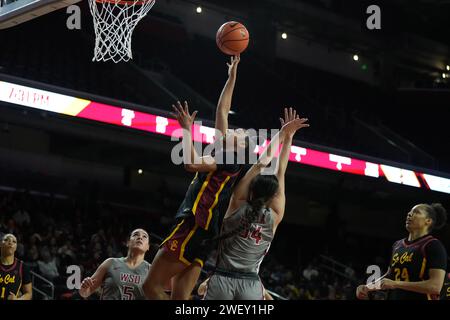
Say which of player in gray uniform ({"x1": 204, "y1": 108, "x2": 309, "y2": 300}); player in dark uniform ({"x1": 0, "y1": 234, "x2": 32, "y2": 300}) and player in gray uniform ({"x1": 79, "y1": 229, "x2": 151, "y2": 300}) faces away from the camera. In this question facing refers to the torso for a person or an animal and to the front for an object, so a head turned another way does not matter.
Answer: player in gray uniform ({"x1": 204, "y1": 108, "x2": 309, "y2": 300})

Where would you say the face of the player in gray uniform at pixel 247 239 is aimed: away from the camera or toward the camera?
away from the camera

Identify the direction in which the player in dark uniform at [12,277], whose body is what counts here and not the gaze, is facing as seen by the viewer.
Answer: toward the camera

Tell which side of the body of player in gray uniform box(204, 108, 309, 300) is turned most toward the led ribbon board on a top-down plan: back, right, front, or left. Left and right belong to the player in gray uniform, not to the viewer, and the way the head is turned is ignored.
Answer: front

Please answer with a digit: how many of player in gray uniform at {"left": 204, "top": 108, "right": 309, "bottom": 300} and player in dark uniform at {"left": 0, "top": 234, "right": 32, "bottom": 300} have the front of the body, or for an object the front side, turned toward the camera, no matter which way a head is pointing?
1

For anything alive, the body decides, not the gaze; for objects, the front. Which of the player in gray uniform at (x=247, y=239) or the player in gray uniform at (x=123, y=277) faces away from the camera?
the player in gray uniform at (x=247, y=239)

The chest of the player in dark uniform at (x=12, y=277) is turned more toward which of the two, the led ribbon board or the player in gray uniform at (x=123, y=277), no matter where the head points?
the player in gray uniform

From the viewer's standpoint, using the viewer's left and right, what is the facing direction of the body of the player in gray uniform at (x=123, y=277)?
facing the viewer and to the right of the viewer

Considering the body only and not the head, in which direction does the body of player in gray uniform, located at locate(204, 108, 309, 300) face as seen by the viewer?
away from the camera
